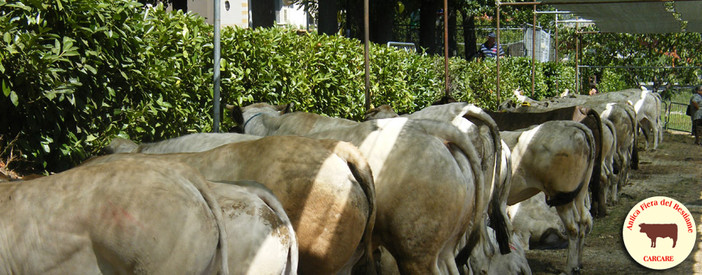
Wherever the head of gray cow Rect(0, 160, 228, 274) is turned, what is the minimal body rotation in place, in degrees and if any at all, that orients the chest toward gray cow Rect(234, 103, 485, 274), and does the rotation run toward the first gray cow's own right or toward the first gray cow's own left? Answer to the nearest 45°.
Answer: approximately 135° to the first gray cow's own right

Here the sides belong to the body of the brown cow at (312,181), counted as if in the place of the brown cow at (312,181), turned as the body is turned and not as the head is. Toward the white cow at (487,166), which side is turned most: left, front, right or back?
right

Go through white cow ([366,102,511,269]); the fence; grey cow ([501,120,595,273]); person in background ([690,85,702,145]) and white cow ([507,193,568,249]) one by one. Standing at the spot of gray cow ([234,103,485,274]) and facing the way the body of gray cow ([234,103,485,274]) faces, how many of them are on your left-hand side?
0

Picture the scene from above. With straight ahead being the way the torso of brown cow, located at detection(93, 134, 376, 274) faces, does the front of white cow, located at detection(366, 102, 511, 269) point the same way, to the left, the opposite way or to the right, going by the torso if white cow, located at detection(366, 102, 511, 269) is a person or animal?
the same way

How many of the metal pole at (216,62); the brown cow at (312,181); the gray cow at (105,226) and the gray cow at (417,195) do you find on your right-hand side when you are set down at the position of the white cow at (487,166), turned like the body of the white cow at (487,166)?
0

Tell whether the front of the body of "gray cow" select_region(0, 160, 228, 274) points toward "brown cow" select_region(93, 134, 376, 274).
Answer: no

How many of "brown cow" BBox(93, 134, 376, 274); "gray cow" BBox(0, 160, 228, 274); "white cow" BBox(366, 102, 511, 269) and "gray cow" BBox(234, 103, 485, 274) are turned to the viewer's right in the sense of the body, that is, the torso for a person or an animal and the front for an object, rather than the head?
0

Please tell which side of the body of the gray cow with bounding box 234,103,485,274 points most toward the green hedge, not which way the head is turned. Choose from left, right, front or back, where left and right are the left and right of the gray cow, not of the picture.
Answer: front

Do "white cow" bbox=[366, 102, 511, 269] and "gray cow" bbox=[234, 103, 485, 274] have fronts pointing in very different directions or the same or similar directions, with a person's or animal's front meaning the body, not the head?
same or similar directions

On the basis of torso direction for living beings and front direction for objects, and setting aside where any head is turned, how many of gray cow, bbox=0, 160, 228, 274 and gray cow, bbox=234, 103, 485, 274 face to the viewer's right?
0

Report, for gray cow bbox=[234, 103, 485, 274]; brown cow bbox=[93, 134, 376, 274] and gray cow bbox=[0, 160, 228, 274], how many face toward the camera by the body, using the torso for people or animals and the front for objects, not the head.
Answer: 0

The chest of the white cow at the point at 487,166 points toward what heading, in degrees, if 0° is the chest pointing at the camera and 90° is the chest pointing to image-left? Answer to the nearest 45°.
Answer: approximately 135°

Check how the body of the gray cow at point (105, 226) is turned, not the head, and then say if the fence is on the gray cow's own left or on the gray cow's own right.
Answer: on the gray cow's own right

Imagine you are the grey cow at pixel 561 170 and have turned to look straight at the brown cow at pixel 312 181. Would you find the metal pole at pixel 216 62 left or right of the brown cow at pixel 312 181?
right

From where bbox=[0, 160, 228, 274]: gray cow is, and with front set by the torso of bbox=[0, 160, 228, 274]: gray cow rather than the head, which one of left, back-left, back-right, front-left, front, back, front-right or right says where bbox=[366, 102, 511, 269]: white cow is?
back-right

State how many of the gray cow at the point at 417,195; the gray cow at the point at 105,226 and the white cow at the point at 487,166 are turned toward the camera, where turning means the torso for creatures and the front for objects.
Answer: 0

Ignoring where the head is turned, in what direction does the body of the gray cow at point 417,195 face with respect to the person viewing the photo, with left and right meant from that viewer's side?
facing away from the viewer and to the left of the viewer

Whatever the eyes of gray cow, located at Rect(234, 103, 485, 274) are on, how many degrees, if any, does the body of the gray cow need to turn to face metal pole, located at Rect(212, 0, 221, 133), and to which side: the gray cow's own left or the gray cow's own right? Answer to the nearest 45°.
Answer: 0° — it already faces it

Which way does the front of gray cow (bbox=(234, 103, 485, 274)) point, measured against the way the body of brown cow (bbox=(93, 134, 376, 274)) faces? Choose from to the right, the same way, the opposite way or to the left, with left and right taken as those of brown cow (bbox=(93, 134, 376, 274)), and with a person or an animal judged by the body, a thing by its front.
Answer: the same way
